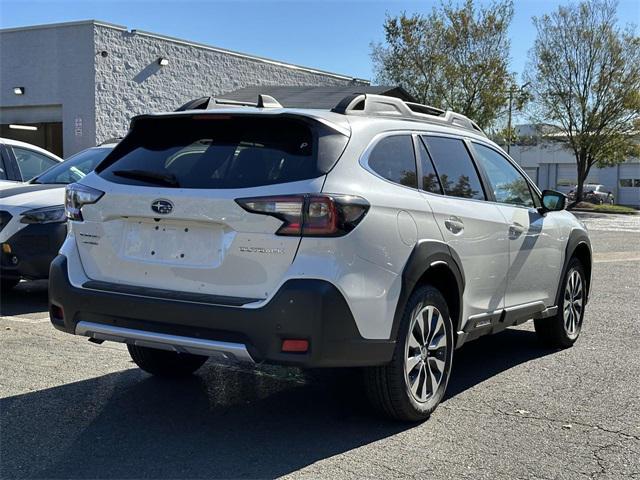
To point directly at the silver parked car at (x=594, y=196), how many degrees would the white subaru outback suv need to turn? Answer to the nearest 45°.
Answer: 0° — it already faces it

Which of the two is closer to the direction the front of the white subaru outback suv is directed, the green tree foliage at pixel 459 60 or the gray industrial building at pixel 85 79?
the green tree foliage

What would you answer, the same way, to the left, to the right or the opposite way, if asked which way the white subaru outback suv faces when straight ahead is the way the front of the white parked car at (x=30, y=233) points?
the opposite way

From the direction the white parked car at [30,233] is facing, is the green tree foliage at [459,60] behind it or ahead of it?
behind

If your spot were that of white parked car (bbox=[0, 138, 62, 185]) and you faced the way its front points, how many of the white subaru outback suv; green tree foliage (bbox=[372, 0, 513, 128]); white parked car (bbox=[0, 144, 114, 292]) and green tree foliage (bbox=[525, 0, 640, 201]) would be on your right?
2

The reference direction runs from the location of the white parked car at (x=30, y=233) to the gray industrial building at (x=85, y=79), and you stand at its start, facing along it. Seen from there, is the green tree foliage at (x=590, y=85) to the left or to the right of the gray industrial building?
right

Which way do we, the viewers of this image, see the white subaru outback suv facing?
facing away from the viewer and to the right of the viewer

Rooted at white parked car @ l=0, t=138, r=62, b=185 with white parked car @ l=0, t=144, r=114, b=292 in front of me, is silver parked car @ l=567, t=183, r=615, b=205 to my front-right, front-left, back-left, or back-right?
back-left

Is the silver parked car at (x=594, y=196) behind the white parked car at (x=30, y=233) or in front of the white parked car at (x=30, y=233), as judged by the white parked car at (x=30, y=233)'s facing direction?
behind
